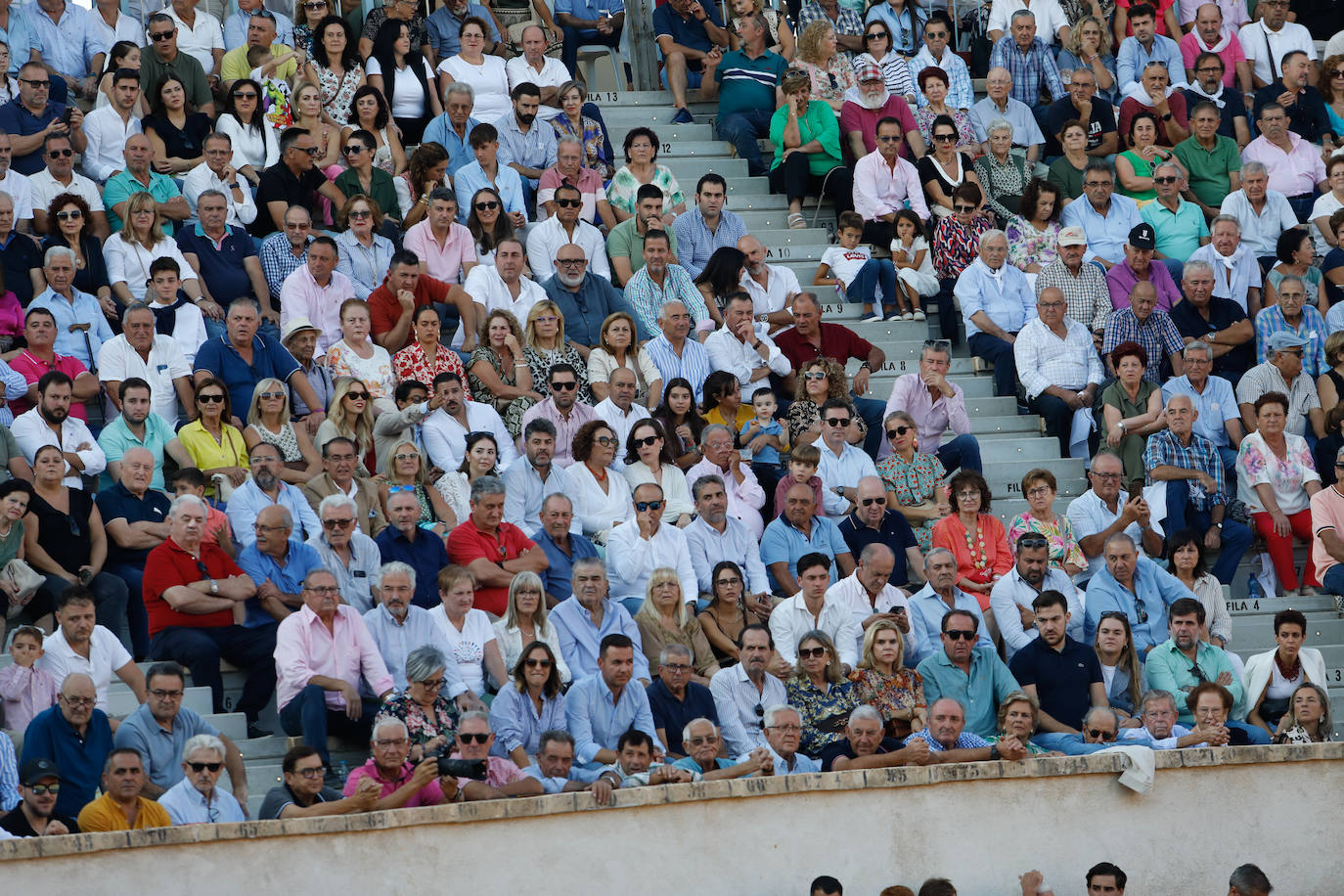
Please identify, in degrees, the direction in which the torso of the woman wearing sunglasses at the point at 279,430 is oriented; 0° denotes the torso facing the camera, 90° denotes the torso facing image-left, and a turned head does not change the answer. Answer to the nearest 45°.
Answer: approximately 0°

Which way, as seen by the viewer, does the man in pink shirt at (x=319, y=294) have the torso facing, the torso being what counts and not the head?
toward the camera

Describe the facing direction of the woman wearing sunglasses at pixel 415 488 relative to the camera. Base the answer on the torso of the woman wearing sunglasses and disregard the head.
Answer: toward the camera

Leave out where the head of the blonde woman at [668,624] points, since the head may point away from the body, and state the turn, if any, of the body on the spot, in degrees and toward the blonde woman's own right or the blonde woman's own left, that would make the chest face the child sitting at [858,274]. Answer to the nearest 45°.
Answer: approximately 135° to the blonde woman's own left

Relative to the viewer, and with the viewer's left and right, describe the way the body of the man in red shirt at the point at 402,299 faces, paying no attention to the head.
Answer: facing the viewer and to the right of the viewer

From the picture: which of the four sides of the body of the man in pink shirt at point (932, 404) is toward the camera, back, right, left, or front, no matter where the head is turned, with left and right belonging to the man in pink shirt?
front

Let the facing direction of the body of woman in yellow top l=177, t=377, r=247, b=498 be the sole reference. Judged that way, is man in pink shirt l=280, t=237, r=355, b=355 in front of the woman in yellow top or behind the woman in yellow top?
behind

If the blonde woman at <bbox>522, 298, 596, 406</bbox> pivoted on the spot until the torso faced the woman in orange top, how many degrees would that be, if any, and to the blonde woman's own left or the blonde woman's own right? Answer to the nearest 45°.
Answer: approximately 90° to the blonde woman's own left

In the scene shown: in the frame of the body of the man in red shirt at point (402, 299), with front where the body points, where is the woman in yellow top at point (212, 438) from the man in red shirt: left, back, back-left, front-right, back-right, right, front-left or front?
right

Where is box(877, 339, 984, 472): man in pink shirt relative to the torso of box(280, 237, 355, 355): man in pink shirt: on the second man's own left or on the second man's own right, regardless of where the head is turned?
on the second man's own left

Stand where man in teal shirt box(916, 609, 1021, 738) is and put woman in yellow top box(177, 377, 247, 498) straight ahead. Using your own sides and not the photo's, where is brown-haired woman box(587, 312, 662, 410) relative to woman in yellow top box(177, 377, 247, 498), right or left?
right

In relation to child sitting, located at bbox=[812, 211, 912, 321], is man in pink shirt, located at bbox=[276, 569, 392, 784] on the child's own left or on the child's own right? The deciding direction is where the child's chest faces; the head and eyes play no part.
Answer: on the child's own right

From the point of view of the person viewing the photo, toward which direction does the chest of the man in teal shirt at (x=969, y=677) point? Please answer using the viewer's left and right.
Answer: facing the viewer

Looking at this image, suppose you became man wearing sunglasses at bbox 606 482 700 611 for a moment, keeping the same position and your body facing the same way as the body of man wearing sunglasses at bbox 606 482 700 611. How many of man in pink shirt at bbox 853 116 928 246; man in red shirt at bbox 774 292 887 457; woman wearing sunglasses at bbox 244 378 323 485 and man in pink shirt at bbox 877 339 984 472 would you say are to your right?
1
